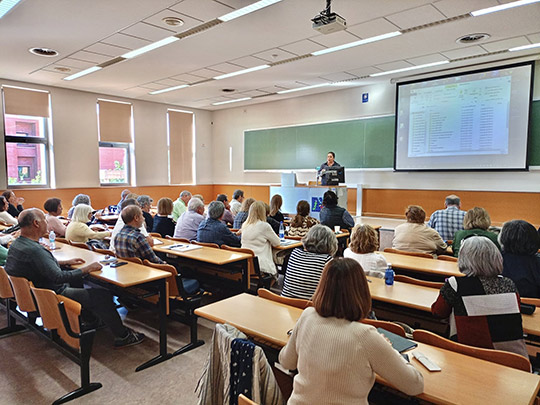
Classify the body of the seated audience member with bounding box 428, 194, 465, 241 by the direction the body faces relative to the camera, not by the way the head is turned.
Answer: away from the camera

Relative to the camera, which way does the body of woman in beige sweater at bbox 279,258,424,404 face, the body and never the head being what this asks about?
away from the camera

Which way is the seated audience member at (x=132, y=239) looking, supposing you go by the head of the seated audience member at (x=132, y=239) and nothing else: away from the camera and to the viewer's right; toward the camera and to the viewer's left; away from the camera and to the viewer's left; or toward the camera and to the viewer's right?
away from the camera and to the viewer's right

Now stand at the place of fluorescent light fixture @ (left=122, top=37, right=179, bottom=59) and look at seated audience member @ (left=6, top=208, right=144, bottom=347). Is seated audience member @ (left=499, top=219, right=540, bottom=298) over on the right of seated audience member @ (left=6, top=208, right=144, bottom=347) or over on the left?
left

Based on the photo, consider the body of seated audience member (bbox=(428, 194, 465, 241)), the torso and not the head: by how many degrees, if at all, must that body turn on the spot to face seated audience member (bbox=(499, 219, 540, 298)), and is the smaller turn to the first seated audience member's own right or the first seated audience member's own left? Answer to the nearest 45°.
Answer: approximately 180°

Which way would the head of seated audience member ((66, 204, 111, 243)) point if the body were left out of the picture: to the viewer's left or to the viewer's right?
to the viewer's right

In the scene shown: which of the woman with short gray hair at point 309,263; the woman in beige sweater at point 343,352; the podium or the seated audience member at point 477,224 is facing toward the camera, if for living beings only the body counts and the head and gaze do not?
the podium

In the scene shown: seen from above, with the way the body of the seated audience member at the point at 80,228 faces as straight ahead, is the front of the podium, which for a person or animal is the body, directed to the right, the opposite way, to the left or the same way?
the opposite way

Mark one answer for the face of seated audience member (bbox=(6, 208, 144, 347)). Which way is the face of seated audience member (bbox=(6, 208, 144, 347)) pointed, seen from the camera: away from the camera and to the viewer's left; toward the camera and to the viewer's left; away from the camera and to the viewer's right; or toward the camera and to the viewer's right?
away from the camera and to the viewer's right

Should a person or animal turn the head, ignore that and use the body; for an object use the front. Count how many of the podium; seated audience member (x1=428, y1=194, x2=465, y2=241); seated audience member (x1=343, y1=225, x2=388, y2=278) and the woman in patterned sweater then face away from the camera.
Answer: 3

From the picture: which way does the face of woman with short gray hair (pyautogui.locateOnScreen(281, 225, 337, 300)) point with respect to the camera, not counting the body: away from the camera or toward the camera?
away from the camera

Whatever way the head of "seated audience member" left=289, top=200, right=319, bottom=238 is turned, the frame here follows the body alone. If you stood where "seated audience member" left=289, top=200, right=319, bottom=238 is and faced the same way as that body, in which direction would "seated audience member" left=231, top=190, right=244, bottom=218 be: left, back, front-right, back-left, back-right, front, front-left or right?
left

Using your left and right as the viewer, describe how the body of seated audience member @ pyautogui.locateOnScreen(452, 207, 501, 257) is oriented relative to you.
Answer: facing away from the viewer

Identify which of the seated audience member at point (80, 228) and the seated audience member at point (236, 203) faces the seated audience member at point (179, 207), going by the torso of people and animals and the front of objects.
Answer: the seated audience member at point (80, 228)

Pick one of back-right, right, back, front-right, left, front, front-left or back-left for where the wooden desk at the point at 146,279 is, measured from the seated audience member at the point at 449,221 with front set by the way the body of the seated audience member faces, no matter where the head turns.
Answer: back-left
